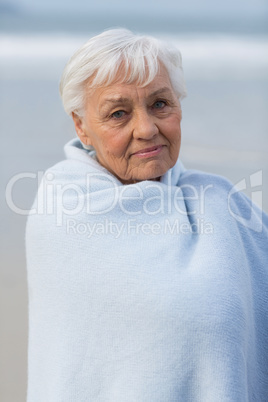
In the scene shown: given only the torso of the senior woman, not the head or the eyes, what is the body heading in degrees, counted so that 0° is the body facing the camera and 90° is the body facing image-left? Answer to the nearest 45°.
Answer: approximately 0°
